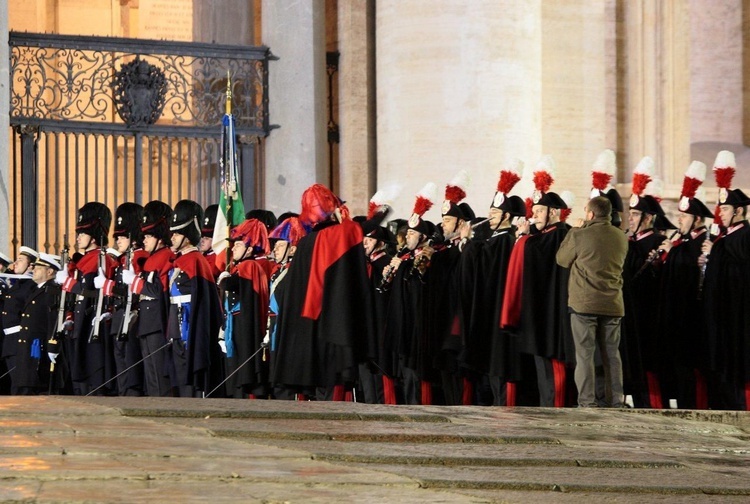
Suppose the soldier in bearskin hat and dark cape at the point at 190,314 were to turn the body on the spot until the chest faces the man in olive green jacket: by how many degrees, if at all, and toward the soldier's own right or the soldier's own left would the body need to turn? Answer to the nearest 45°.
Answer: approximately 90° to the soldier's own left

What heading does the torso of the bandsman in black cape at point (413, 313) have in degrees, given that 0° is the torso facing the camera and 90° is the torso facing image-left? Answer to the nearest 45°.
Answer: approximately 45°

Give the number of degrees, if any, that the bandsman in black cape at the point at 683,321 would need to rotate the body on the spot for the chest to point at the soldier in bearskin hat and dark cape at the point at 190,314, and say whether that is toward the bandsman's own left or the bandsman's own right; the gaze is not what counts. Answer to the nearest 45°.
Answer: approximately 45° to the bandsman's own right

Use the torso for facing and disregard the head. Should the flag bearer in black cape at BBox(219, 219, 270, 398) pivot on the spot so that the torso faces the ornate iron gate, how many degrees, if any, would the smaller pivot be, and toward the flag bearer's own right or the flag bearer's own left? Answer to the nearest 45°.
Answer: approximately 135° to the flag bearer's own right

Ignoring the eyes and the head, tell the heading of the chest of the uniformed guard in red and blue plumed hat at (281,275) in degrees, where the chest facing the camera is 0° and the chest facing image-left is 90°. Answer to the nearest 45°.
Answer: approximately 45°

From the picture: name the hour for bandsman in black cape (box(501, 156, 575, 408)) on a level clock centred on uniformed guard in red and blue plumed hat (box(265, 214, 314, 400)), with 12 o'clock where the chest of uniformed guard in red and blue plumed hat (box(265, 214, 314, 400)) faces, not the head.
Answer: bandsman in black cape (box(501, 156, 575, 408)) is roughly at 8 o'clock from uniformed guard in red and blue plumed hat (box(265, 214, 314, 400)).

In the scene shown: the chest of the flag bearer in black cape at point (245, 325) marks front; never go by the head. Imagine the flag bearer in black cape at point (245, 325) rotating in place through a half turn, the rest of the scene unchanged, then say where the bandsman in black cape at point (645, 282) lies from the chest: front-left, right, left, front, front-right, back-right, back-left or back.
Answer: front-right

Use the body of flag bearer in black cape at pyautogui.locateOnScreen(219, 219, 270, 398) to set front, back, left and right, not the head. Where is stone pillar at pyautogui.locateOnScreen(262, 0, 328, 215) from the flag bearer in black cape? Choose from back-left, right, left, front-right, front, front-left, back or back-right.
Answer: back-right
